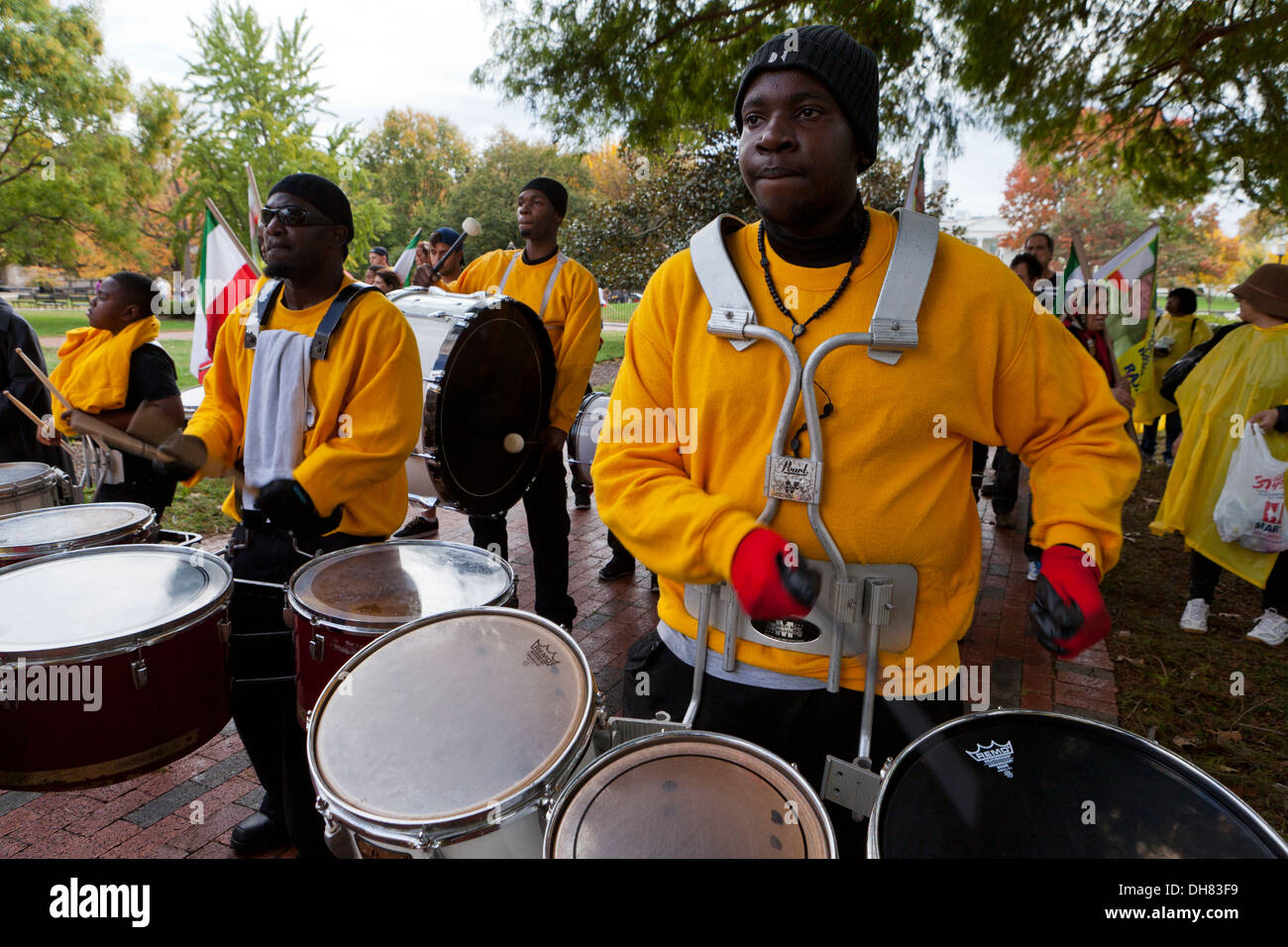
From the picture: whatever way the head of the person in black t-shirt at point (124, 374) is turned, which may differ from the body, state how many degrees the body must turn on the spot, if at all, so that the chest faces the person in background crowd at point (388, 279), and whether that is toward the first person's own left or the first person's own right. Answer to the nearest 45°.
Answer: approximately 135° to the first person's own right

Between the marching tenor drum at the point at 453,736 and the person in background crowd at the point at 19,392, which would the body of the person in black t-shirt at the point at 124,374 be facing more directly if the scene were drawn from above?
the person in background crowd

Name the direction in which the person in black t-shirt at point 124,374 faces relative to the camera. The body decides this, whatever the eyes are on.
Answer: to the viewer's left

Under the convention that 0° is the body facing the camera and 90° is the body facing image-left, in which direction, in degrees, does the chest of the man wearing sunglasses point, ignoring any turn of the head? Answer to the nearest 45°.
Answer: approximately 45°

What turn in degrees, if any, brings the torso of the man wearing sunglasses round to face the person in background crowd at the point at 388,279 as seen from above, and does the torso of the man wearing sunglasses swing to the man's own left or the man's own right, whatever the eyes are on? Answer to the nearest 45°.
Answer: approximately 135° to the man's own right

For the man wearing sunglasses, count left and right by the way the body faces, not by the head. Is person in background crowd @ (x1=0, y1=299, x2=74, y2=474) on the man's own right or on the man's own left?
on the man's own right

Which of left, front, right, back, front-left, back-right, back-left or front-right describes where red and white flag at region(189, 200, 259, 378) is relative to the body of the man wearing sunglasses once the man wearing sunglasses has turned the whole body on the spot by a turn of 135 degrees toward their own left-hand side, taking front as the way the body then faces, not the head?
left

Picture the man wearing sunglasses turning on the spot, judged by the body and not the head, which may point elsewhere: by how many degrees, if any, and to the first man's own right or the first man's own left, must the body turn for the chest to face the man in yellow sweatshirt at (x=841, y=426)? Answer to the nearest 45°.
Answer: approximately 90° to the first man's own left

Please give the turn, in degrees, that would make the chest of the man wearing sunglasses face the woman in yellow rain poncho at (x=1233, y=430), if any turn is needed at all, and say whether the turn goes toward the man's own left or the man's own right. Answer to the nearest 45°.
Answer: approximately 135° to the man's own left

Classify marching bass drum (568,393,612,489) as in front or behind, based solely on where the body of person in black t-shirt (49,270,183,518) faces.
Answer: behind
